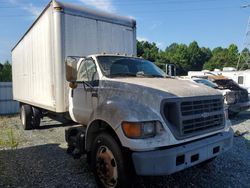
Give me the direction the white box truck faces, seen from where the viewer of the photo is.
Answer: facing the viewer and to the right of the viewer
